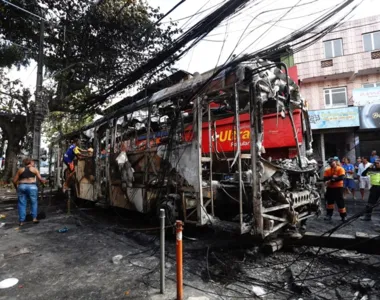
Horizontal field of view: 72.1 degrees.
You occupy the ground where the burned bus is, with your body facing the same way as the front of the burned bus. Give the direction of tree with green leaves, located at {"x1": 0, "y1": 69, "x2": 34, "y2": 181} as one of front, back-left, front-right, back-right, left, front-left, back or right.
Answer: back

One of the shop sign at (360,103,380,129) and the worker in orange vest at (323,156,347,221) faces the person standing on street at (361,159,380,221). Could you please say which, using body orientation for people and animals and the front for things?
the shop sign

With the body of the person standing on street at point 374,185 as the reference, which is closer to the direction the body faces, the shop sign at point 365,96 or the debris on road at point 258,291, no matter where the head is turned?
the debris on road

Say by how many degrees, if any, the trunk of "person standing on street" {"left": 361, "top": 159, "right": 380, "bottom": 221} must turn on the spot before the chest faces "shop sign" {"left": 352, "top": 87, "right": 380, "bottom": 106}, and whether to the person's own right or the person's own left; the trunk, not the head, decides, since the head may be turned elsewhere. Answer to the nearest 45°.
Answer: approximately 135° to the person's own right

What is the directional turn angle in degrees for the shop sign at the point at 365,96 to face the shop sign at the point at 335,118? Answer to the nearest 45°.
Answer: approximately 45° to its right

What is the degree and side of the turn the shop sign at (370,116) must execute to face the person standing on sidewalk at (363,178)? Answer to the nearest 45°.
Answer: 0° — it already faces them

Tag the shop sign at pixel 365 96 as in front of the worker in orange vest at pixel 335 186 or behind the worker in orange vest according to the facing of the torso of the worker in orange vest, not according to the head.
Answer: behind
